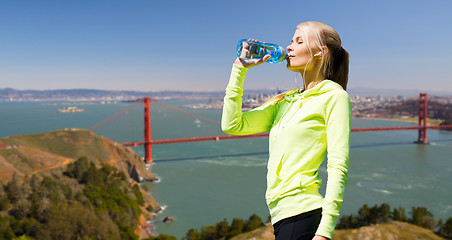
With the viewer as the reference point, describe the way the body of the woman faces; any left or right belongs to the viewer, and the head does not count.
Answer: facing the viewer and to the left of the viewer

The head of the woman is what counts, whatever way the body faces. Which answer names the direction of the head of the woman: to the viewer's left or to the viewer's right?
to the viewer's left

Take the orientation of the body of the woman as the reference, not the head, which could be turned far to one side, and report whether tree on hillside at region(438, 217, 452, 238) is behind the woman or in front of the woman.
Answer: behind

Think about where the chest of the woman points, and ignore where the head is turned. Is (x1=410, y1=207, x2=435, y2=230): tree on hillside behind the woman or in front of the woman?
behind
